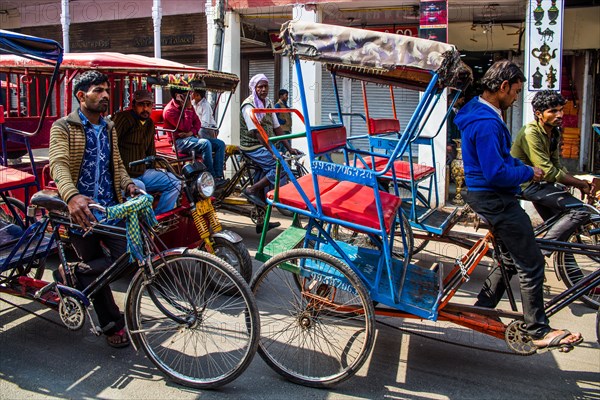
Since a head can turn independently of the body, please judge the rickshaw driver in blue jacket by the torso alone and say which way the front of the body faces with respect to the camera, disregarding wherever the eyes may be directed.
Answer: to the viewer's right

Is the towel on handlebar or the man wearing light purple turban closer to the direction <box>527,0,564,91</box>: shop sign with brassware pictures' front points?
the towel on handlebar

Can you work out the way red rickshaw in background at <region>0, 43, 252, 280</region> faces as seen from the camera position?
facing the viewer and to the right of the viewer

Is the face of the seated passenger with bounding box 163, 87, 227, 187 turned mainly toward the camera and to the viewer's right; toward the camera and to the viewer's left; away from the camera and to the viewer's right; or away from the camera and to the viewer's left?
toward the camera and to the viewer's right

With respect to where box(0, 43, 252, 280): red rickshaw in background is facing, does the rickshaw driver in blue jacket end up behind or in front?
in front

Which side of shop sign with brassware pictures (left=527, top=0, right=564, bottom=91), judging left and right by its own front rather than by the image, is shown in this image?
front

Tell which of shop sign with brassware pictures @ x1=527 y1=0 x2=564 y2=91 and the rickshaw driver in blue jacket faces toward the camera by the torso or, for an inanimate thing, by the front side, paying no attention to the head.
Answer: the shop sign with brassware pictures

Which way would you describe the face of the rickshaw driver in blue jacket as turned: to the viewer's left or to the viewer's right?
to the viewer's right

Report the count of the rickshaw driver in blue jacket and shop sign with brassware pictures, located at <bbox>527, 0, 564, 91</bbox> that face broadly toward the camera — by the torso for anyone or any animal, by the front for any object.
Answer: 1
